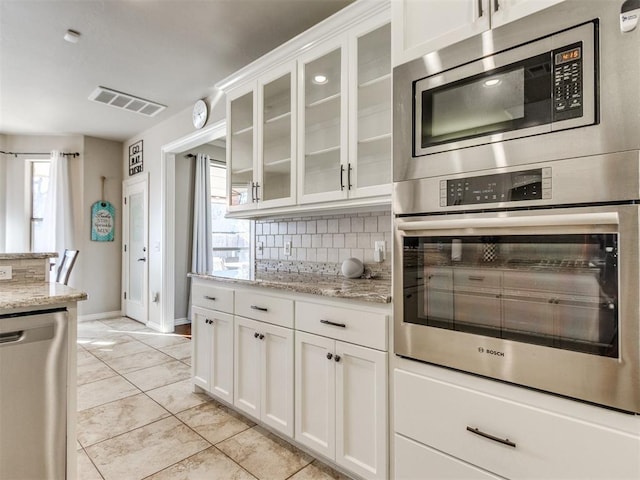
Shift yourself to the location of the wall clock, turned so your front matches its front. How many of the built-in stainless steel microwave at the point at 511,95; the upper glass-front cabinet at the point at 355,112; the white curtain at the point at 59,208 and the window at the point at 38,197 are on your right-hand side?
2

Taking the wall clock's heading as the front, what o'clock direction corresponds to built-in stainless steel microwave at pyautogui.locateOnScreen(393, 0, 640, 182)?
The built-in stainless steel microwave is roughly at 10 o'clock from the wall clock.

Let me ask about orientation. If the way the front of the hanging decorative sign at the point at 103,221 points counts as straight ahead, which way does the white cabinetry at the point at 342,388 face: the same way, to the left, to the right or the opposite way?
to the right

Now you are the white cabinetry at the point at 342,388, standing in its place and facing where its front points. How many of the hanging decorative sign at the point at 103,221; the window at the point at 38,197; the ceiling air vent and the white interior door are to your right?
4

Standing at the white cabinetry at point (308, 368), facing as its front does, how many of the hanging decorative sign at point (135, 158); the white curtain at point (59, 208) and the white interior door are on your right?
3

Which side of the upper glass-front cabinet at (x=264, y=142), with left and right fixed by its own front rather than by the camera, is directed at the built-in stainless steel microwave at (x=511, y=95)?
left

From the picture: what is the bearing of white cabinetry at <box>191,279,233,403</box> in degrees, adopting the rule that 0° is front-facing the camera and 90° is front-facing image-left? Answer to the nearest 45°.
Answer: approximately 45°

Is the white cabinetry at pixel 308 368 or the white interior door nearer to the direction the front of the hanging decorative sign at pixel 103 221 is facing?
the white cabinetry

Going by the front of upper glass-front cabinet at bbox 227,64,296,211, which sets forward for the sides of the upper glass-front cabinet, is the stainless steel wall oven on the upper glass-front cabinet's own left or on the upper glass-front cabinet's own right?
on the upper glass-front cabinet's own left

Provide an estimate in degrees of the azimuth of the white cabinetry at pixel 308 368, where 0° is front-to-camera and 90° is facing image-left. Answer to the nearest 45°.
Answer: approximately 45°

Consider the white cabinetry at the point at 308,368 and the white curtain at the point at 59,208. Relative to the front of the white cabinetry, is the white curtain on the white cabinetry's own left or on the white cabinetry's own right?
on the white cabinetry's own right

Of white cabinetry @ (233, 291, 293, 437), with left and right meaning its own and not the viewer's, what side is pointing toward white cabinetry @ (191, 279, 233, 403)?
right

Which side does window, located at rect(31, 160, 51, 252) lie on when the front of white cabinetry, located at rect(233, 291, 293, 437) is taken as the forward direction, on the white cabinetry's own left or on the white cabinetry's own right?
on the white cabinetry's own right
